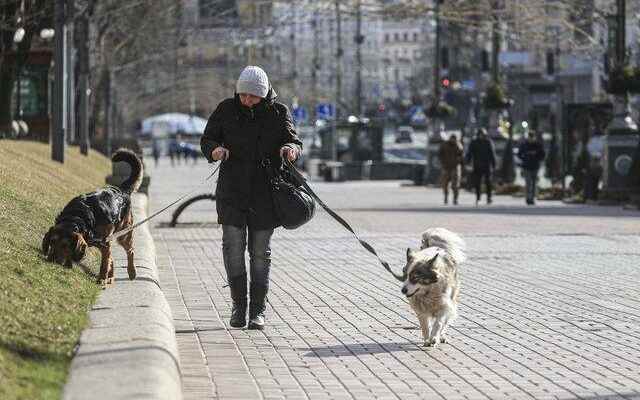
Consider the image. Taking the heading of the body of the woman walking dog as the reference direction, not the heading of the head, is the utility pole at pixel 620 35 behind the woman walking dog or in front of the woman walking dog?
behind

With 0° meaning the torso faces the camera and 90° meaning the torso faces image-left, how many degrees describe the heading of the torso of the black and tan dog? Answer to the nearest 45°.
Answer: approximately 45°

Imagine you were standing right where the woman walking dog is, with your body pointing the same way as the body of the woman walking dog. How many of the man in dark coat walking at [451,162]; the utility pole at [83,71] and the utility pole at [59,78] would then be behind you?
3

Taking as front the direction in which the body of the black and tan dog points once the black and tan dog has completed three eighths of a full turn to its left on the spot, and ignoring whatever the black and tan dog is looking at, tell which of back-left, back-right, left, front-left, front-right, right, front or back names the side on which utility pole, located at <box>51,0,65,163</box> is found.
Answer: left

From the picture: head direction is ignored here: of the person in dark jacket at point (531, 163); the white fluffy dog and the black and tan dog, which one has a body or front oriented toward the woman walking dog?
the person in dark jacket

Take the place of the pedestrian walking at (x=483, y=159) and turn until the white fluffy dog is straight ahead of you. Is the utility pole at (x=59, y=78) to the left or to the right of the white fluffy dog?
right

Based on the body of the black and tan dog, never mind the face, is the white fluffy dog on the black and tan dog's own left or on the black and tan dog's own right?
on the black and tan dog's own left

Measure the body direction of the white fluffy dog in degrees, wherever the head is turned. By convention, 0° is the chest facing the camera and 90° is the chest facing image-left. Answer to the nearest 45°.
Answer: approximately 0°
